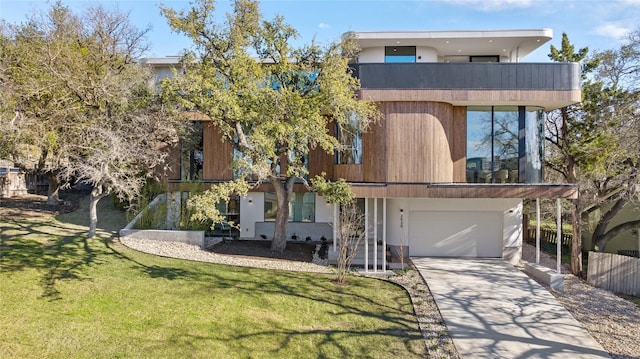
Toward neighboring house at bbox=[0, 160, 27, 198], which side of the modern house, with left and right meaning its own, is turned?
right

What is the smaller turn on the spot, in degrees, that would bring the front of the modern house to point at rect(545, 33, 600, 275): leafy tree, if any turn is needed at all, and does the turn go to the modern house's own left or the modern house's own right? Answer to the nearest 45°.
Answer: approximately 135° to the modern house's own left

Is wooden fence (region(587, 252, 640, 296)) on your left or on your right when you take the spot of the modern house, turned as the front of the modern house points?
on your left

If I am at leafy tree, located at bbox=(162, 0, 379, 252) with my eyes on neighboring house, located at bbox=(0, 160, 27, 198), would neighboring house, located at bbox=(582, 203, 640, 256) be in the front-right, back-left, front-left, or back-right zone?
back-right

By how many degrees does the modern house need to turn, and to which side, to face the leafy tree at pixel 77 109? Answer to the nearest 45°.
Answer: approximately 90° to its right

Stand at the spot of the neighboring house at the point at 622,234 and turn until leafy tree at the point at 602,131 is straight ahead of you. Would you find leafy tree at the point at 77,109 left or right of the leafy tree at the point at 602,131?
right

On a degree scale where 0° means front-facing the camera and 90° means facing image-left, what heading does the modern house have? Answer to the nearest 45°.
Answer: approximately 0°

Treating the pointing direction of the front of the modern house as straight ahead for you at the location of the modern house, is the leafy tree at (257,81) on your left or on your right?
on your right

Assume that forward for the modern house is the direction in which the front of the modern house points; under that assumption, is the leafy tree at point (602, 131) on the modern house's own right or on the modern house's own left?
on the modern house's own left

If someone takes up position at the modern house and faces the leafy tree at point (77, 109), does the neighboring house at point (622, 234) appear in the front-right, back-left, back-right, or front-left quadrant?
back-right
